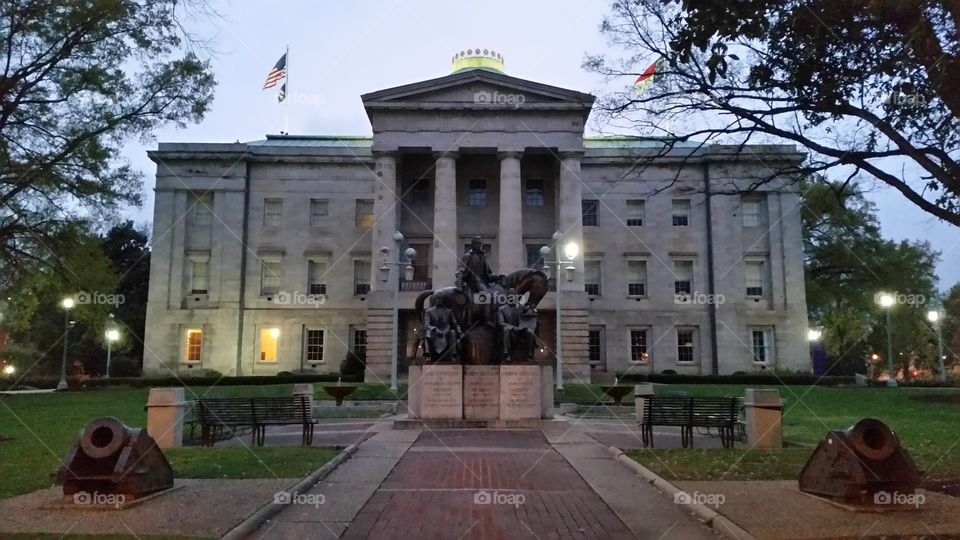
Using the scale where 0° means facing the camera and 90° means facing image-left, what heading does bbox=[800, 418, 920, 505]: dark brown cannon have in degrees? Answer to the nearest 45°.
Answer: approximately 315°

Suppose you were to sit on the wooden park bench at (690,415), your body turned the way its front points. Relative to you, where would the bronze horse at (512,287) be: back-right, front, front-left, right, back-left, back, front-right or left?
front-left

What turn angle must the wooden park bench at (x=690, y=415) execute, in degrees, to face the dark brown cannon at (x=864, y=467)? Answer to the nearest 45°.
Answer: approximately 180°

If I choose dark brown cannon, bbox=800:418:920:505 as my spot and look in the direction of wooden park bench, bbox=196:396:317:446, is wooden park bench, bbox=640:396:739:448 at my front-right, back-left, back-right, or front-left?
front-right

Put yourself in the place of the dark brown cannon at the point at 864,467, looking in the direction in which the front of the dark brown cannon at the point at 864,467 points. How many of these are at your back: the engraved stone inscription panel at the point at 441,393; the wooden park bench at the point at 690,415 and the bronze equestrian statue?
3

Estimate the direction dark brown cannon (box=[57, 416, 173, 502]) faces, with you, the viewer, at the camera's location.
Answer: facing the viewer and to the left of the viewer

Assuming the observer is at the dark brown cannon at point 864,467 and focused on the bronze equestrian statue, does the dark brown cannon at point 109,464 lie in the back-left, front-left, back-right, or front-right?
front-left
